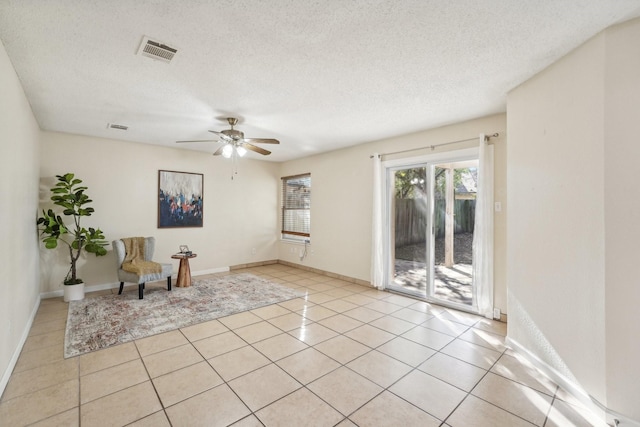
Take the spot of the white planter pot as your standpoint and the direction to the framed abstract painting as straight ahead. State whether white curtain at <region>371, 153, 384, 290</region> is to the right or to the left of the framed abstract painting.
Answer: right

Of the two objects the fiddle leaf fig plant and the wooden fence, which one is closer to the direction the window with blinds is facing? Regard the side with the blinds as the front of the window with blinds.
the fiddle leaf fig plant

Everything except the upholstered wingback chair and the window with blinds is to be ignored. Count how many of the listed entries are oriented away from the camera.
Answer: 0

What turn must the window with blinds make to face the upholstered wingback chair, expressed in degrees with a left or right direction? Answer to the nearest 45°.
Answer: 0° — it already faces it

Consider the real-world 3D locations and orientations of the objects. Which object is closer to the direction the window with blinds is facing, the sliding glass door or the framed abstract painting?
the framed abstract painting

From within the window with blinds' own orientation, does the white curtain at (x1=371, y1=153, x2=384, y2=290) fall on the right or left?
on its left

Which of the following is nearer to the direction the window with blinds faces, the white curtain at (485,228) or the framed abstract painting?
the framed abstract painting

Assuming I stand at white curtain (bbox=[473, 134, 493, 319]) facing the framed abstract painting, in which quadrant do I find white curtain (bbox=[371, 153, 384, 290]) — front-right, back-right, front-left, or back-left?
front-right

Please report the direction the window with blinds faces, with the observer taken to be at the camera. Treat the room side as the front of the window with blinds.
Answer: facing the viewer and to the left of the viewer

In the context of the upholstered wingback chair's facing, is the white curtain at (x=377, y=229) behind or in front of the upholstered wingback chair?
in front

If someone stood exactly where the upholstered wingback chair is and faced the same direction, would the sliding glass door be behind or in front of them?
in front

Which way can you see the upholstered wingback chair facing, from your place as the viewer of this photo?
facing the viewer and to the right of the viewer
